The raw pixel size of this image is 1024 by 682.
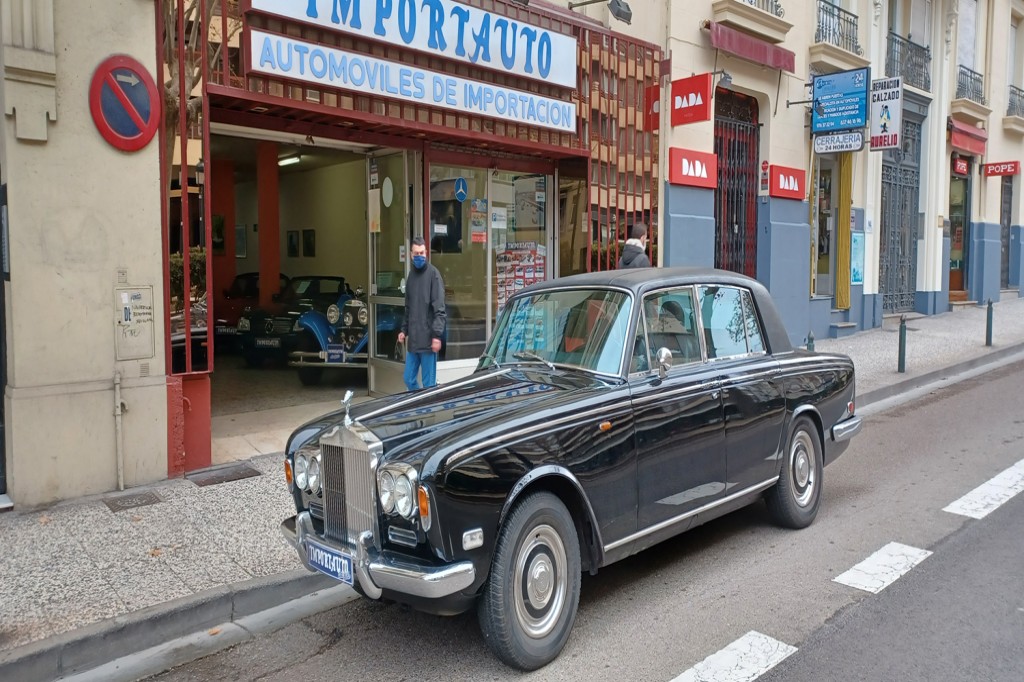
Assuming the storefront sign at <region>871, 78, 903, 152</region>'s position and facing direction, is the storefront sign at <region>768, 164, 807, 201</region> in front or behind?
in front

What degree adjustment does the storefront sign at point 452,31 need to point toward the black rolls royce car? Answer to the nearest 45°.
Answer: approximately 45° to its right

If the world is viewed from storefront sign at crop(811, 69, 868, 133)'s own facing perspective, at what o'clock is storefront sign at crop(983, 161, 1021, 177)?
storefront sign at crop(983, 161, 1021, 177) is roughly at 5 o'clock from storefront sign at crop(811, 69, 868, 133).

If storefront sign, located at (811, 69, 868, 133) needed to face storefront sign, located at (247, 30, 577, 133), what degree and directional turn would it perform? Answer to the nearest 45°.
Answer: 0° — it already faces it

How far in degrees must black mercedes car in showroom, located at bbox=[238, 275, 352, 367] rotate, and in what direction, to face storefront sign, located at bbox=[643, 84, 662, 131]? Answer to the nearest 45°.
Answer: approximately 135° to its left

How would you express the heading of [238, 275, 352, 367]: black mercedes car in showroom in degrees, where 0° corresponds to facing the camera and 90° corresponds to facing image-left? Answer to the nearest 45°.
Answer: approximately 45°

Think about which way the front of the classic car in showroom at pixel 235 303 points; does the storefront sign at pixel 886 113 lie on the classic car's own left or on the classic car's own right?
on the classic car's own left

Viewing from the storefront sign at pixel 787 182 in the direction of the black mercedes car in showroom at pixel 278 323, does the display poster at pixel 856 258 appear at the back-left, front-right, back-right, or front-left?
back-right
